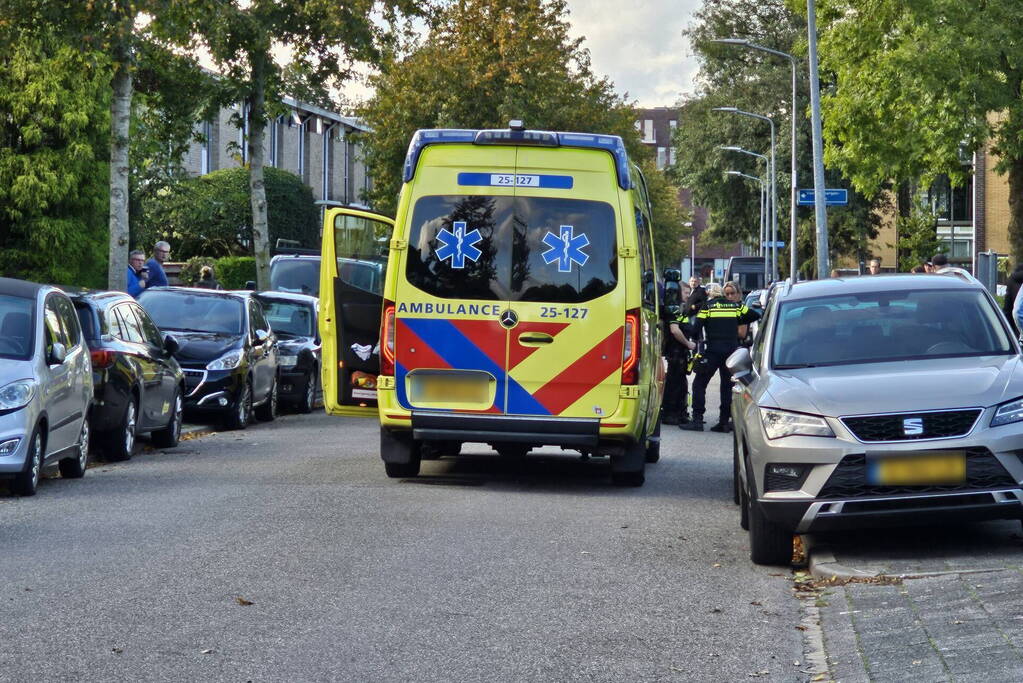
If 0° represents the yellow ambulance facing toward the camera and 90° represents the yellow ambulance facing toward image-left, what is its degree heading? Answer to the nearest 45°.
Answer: approximately 180°

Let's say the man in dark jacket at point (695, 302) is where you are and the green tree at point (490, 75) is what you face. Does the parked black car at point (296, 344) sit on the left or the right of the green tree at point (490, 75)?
left

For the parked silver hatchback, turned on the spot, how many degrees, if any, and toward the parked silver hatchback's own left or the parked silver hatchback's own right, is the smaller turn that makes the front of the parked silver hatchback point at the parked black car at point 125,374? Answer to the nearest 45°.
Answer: approximately 135° to the parked silver hatchback's own right

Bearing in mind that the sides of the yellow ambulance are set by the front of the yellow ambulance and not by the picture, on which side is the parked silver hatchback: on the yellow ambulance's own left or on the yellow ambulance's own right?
on the yellow ambulance's own left

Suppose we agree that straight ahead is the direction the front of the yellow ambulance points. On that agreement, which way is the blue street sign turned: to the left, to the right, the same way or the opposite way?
the opposite way

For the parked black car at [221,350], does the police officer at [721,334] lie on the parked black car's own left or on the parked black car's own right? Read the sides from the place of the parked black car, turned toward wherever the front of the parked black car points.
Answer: on the parked black car's own left

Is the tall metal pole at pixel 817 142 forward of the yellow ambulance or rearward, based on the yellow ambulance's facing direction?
forward

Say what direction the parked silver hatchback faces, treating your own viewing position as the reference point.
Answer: facing the viewer and to the left of the viewer

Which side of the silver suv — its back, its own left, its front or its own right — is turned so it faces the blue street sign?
back

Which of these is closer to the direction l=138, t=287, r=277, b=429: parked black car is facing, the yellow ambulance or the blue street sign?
the yellow ambulance

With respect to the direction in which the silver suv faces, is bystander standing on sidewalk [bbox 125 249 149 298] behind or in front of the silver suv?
behind

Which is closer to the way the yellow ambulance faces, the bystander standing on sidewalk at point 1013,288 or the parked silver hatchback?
the bystander standing on sidewalk

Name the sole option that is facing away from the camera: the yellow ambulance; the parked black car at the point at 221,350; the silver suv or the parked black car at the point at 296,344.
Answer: the yellow ambulance

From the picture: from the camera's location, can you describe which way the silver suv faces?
facing the viewer

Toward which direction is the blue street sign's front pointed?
toward the camera

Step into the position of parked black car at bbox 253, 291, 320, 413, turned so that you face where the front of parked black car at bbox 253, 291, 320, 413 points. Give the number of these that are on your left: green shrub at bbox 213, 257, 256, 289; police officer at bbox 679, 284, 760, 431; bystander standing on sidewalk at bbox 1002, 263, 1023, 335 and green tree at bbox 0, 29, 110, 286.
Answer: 2

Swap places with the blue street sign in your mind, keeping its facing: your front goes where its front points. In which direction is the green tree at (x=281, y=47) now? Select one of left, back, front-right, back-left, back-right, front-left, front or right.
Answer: right

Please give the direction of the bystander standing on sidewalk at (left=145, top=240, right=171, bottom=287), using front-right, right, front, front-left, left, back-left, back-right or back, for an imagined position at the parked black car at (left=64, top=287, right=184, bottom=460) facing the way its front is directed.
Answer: front-left
